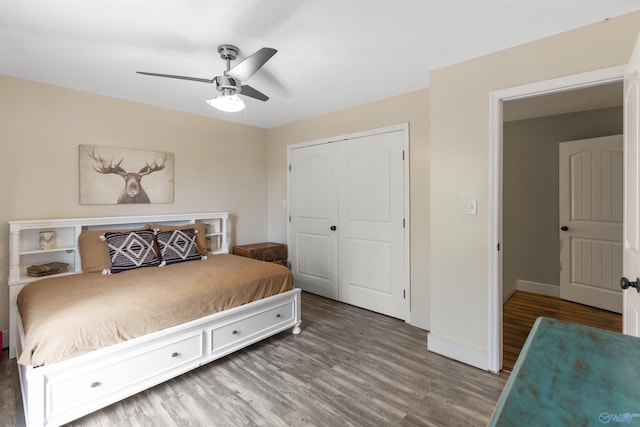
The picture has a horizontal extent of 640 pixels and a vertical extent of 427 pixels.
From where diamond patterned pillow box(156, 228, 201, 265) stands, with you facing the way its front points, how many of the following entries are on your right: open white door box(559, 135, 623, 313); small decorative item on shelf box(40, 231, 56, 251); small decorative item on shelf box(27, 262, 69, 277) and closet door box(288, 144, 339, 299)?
2

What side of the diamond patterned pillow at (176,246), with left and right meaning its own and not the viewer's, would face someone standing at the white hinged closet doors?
left

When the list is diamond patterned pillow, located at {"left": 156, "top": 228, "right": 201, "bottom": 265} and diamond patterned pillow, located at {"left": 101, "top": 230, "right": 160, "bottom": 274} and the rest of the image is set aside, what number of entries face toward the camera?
2

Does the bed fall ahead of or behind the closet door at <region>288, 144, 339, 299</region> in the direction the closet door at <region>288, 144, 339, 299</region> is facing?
ahead

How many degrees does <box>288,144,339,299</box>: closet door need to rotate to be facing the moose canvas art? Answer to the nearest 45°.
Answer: approximately 45° to its right

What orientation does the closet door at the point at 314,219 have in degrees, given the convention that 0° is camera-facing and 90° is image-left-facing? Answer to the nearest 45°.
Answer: approximately 45°

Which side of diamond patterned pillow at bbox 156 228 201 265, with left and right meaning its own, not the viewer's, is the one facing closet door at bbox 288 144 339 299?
left

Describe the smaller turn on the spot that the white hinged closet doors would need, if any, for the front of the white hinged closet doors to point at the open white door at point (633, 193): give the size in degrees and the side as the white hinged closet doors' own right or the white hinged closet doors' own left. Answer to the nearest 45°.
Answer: approximately 90° to the white hinged closet doors' own left
